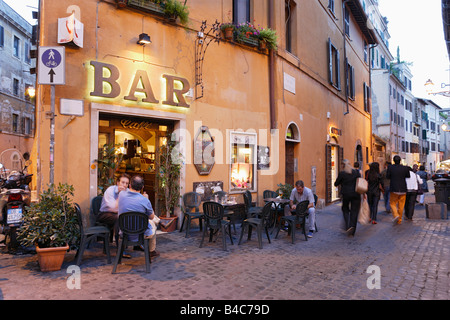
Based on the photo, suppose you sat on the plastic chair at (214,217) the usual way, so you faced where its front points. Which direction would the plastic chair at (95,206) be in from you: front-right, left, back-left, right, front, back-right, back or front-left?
back-left

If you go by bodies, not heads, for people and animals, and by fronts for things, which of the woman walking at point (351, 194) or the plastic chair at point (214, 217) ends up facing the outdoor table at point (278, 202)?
the plastic chair

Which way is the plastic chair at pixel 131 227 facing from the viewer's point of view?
away from the camera

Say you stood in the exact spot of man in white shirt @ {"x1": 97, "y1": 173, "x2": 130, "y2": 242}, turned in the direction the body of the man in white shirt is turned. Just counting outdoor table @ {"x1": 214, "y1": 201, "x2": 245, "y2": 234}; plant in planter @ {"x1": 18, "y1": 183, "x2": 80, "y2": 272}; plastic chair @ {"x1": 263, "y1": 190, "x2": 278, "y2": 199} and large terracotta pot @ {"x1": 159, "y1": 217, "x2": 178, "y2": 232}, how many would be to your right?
1

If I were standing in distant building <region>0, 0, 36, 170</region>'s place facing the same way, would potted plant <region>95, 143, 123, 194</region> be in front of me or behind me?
in front

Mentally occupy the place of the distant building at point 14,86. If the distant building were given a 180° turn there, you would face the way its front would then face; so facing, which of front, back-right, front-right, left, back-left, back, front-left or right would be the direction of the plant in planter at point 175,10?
back-left

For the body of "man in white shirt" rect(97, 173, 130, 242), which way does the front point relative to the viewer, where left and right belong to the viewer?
facing the viewer and to the right of the viewer

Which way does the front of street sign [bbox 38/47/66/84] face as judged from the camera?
facing the viewer

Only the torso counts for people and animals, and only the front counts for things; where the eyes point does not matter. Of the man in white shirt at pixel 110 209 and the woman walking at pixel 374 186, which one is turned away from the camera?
the woman walking

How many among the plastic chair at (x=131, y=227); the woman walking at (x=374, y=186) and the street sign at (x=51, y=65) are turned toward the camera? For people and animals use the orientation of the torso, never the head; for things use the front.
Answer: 1

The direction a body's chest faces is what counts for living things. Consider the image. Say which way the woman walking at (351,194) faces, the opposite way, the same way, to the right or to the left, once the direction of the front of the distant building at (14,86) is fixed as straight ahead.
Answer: to the left

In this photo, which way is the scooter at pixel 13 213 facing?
away from the camera
